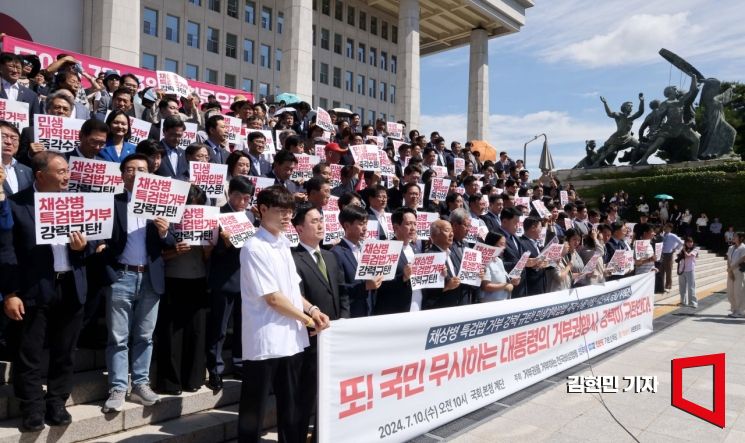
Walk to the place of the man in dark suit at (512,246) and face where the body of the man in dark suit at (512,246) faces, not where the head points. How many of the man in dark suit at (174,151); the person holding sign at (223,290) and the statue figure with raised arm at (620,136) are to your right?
2

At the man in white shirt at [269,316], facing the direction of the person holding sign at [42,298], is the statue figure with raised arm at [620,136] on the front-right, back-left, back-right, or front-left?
back-right

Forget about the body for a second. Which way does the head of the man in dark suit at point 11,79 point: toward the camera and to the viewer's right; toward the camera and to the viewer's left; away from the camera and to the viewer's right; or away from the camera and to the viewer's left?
toward the camera and to the viewer's right

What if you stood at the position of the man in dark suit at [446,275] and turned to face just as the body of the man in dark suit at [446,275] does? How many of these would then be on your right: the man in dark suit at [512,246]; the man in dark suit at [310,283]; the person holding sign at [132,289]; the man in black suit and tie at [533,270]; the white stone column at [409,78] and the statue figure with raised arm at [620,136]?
2

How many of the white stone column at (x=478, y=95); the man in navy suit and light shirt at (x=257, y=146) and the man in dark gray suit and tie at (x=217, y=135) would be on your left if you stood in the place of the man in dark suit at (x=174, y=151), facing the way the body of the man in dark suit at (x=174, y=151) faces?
3

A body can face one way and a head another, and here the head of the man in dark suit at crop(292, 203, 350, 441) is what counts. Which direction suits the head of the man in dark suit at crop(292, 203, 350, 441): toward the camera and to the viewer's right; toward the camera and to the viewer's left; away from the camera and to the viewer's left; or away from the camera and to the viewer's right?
toward the camera and to the viewer's right

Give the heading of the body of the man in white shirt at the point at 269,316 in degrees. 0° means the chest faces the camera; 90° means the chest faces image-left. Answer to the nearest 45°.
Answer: approximately 315°

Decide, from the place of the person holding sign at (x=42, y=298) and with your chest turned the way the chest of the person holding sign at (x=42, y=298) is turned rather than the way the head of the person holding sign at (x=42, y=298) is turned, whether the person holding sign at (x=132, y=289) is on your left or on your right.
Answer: on your left

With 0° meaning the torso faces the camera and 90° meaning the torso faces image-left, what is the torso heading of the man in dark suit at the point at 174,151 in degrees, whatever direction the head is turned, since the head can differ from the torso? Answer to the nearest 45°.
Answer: approximately 315°

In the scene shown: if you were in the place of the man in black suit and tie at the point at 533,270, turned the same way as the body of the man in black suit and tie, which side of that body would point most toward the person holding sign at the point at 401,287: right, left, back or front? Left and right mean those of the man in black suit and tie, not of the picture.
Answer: right
